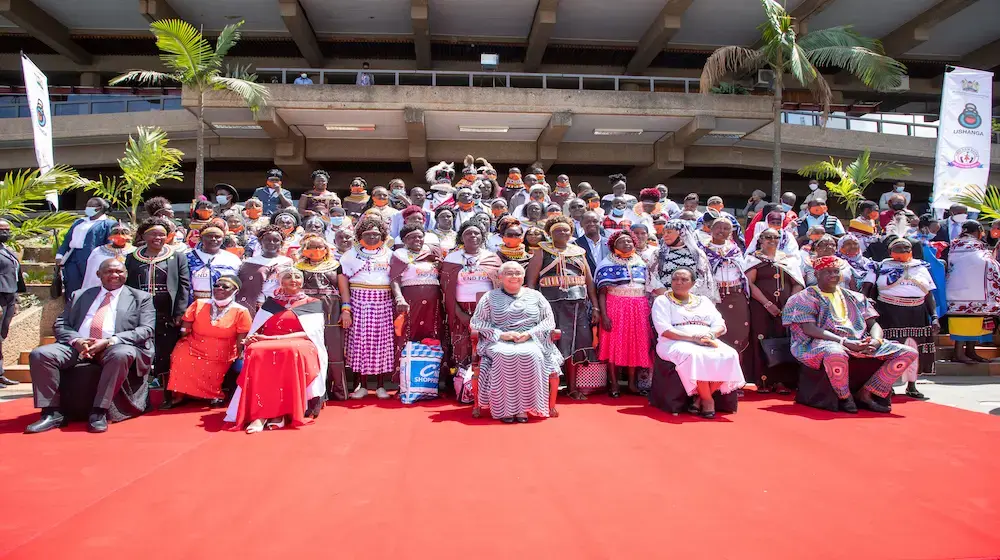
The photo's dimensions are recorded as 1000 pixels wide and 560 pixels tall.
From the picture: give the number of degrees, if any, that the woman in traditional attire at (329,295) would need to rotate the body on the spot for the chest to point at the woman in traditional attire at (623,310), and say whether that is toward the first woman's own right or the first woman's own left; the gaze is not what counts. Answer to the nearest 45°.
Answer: approximately 90° to the first woman's own left

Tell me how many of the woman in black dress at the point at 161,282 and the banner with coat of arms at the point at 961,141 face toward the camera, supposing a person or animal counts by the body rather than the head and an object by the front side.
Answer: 2

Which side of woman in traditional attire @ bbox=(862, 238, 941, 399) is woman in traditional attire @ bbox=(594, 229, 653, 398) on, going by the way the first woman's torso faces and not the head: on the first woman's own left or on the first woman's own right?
on the first woman's own right

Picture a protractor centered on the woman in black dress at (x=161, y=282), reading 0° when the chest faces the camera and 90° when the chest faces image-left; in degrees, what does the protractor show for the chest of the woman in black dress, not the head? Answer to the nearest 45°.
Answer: approximately 0°

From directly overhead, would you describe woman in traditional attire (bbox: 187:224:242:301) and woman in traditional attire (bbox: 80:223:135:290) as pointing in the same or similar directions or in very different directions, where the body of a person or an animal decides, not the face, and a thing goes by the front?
same or similar directions

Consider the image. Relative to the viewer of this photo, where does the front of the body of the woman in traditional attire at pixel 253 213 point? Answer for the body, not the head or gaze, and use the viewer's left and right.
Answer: facing the viewer

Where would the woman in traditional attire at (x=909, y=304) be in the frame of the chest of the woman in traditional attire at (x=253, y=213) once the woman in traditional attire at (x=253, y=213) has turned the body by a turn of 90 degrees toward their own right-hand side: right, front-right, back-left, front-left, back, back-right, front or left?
back-left

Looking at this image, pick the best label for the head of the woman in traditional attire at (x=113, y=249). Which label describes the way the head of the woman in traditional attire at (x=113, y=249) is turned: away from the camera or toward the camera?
toward the camera

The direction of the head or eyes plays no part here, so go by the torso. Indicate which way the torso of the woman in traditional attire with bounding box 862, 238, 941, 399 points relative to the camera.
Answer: toward the camera

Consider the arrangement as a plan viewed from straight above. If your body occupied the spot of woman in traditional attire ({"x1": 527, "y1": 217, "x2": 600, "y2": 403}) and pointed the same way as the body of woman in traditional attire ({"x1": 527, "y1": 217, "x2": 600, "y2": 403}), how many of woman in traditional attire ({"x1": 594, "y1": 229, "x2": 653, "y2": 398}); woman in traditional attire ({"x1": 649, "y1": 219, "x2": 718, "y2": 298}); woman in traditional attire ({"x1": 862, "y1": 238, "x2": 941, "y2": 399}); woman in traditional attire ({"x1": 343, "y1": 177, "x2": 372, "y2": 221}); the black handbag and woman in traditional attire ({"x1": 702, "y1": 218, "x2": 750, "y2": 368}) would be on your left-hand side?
5

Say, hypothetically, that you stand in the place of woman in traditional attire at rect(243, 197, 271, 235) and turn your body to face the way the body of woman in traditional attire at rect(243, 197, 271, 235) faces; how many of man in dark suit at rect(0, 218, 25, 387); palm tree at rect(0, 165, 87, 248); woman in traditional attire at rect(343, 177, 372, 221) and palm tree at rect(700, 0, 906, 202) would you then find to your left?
2

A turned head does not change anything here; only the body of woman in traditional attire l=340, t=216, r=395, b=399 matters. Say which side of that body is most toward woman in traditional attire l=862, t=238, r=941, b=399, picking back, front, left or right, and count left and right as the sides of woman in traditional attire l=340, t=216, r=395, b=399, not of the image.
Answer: left

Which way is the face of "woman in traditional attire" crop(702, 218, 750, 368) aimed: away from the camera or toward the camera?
toward the camera

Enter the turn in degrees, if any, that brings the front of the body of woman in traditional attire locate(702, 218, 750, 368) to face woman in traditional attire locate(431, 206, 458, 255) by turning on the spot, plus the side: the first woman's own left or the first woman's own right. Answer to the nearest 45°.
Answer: approximately 90° to the first woman's own right

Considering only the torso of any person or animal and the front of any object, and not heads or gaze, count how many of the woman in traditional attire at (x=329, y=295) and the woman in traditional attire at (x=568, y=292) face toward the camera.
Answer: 2

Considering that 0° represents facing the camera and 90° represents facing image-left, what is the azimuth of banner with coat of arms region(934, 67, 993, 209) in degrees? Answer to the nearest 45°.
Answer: approximately 0°

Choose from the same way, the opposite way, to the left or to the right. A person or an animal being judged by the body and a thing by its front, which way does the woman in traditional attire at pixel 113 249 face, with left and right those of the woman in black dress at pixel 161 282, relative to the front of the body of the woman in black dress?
the same way

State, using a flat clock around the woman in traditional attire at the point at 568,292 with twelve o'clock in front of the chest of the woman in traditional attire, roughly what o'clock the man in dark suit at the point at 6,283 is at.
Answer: The man in dark suit is roughly at 3 o'clock from the woman in traditional attire.

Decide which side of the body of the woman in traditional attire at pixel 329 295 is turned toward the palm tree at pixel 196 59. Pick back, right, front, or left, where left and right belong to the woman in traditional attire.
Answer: back

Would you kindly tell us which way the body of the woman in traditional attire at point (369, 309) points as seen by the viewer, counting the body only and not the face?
toward the camera

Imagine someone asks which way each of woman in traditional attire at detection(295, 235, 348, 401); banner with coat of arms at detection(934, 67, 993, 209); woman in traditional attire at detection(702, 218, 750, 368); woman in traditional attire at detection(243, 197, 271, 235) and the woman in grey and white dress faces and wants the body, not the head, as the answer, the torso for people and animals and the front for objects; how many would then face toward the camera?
5

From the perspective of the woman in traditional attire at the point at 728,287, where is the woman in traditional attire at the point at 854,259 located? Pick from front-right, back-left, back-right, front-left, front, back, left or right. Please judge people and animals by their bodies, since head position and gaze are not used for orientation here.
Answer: back-left

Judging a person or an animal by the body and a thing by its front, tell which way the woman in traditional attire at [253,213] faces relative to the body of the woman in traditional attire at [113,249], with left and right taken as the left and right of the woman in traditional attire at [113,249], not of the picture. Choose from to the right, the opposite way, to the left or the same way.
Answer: the same way
